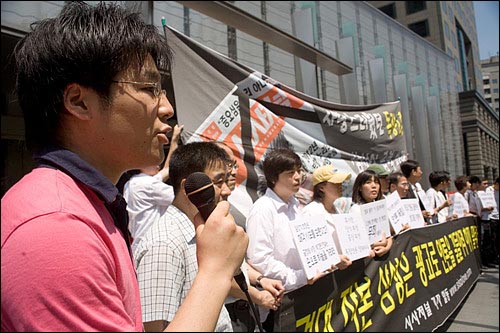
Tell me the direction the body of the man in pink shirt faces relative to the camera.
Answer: to the viewer's right

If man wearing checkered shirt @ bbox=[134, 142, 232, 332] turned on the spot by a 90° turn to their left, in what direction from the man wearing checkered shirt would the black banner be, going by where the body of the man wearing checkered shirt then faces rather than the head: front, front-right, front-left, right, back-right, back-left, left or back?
front-right

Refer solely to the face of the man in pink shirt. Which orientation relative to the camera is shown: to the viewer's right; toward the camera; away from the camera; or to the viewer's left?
to the viewer's right

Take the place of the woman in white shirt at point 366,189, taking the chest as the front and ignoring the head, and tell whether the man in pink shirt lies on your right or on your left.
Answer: on your right

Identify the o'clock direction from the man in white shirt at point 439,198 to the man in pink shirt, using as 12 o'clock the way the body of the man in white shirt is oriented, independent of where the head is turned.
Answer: The man in pink shirt is roughly at 3 o'clock from the man in white shirt.

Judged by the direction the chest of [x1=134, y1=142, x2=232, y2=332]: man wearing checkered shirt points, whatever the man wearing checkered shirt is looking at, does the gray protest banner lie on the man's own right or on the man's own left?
on the man's own left

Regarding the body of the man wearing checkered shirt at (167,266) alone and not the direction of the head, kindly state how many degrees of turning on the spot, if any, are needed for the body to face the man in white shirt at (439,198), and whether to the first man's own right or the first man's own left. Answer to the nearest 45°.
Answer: approximately 45° to the first man's own left

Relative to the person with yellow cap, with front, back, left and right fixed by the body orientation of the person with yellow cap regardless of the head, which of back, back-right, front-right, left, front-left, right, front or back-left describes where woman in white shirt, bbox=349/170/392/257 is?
front-left

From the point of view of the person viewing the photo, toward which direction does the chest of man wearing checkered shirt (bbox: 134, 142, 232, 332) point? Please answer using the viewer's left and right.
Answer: facing to the right of the viewer
